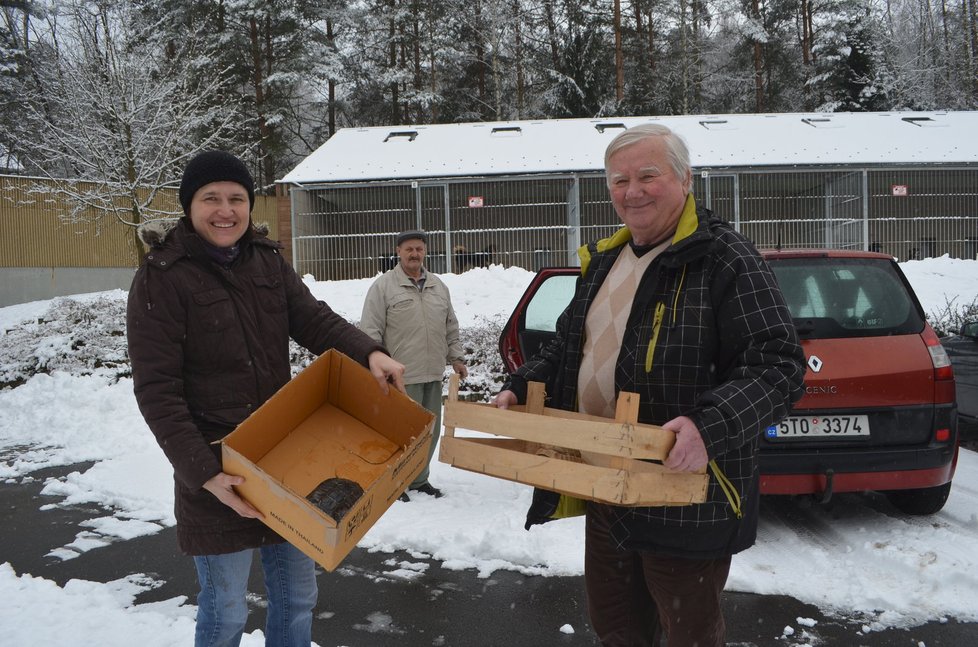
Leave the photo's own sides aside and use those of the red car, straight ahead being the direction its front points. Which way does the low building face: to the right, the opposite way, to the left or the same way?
the opposite way

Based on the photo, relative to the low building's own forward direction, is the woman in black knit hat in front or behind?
in front

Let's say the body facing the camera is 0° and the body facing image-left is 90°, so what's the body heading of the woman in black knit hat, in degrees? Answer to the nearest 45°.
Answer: approximately 315°

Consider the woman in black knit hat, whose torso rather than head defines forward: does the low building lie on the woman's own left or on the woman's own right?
on the woman's own left

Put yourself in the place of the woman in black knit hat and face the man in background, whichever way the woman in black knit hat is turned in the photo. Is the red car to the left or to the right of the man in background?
right

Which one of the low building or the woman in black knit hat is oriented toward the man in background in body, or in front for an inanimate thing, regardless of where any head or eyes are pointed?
the low building

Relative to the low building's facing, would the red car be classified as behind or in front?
in front

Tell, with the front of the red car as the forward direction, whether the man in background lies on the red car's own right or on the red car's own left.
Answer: on the red car's own left

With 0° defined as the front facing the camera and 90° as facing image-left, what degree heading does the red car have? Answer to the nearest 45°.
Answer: approximately 180°
